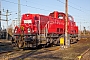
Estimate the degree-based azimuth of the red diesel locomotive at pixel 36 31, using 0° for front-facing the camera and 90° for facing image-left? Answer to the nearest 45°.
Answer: approximately 45°
